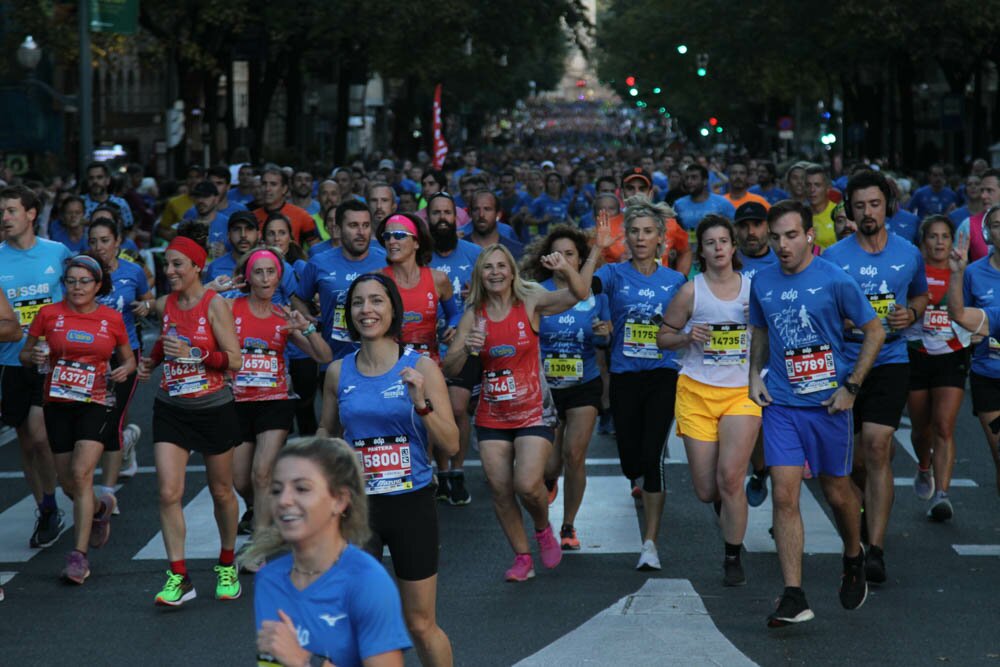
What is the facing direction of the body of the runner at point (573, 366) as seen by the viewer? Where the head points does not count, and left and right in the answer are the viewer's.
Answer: facing the viewer

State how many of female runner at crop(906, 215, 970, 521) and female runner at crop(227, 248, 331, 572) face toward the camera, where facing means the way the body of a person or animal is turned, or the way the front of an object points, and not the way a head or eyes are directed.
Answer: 2

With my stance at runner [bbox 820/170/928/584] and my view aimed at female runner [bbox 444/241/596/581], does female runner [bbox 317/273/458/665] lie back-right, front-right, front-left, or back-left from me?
front-left

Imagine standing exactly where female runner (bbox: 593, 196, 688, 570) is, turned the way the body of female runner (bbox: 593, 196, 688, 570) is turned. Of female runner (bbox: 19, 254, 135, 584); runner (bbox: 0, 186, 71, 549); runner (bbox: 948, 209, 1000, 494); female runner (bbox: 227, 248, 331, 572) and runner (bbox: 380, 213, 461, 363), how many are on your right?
4

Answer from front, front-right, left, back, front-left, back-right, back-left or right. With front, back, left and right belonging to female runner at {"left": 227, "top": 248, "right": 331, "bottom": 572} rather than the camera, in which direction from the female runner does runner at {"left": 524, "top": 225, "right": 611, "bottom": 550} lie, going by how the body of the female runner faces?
left

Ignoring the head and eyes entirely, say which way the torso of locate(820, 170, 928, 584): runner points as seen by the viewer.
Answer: toward the camera

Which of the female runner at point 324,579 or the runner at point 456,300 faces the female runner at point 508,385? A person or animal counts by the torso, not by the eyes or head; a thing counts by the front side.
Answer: the runner

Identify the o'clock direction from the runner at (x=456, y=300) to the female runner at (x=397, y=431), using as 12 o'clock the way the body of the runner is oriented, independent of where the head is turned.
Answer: The female runner is roughly at 12 o'clock from the runner.

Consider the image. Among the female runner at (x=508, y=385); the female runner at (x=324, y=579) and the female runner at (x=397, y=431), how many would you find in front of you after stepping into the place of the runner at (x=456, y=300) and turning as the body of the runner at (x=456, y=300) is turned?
3

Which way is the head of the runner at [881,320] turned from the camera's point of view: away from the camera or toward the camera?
toward the camera

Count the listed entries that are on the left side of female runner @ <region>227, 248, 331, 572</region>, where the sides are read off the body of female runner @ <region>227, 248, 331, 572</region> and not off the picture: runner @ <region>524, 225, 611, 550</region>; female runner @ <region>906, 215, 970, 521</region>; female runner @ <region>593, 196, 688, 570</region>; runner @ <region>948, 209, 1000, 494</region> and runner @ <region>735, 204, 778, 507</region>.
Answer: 5

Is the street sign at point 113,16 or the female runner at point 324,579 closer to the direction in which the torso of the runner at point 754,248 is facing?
the female runner

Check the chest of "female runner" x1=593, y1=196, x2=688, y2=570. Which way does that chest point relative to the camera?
toward the camera

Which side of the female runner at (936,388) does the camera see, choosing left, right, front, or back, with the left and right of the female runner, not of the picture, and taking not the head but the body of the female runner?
front

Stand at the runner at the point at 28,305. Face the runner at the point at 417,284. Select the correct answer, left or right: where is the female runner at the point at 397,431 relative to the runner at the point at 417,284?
right

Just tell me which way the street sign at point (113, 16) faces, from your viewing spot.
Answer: facing the viewer

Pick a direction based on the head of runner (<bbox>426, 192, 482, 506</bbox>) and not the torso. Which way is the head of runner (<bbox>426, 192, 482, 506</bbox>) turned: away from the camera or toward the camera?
toward the camera
